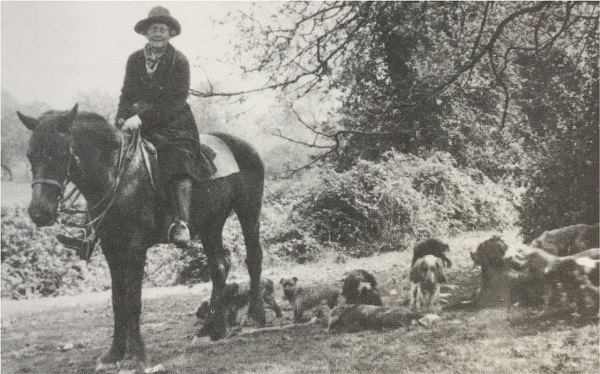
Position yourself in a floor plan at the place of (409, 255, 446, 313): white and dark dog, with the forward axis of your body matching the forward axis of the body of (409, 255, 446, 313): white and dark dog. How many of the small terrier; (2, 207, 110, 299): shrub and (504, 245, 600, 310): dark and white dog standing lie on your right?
2

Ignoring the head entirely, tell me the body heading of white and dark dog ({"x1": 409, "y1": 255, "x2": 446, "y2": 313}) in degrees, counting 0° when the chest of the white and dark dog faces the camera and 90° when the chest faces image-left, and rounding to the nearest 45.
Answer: approximately 0°

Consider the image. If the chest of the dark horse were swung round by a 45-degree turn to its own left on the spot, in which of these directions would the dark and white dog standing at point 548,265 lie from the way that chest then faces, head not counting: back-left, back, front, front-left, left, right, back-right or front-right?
left

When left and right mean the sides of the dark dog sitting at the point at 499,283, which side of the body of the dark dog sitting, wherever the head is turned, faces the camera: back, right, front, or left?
left

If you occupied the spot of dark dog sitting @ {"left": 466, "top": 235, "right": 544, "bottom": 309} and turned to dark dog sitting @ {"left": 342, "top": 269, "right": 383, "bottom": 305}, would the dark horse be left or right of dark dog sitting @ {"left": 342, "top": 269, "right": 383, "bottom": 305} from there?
left

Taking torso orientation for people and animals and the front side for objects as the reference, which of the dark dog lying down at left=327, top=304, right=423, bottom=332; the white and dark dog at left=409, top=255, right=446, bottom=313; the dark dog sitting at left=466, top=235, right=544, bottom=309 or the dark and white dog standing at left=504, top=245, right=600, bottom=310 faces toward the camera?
the white and dark dog

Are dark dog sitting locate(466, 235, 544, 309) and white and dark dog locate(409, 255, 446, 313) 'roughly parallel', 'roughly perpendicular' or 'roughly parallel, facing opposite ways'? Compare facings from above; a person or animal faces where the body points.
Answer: roughly perpendicular

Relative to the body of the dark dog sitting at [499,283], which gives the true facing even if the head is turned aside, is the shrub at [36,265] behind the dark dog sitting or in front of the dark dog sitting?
in front

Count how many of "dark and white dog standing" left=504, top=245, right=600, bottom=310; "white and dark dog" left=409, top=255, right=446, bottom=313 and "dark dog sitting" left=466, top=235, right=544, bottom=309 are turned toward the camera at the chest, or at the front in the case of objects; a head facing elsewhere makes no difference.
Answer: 1

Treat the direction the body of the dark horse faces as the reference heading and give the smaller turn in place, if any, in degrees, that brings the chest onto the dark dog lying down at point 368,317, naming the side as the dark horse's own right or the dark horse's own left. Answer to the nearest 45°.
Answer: approximately 135° to the dark horse's own left

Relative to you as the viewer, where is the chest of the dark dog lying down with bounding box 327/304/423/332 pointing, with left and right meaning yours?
facing to the right of the viewer

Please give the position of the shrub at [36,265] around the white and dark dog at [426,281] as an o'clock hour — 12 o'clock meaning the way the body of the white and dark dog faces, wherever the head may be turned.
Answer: The shrub is roughly at 3 o'clock from the white and dark dog.

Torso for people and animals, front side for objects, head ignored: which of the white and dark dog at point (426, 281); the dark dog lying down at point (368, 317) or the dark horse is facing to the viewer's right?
the dark dog lying down

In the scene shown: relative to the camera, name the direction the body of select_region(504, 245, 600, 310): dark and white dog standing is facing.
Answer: to the viewer's left
